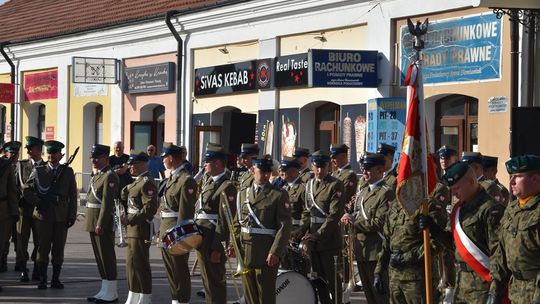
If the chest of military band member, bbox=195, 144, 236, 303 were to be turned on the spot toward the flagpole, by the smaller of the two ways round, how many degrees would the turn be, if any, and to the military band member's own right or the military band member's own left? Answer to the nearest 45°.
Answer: approximately 90° to the military band member's own left

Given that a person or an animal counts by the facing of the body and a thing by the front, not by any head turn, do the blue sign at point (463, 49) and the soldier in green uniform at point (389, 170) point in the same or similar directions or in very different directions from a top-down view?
same or similar directions

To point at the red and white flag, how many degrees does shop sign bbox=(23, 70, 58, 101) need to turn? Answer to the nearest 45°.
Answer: approximately 45° to its left

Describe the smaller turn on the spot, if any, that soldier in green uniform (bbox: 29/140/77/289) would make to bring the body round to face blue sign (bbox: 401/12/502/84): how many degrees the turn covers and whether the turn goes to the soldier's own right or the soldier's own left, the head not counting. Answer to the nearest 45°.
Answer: approximately 90° to the soldier's own left

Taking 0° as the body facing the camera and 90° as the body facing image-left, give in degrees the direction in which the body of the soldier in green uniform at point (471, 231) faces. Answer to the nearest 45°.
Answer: approximately 45°

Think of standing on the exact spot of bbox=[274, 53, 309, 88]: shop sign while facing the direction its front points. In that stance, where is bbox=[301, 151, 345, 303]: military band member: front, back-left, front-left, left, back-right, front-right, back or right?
front-left

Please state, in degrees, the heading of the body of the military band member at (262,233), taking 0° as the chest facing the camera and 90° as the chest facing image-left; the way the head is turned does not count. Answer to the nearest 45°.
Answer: approximately 45°

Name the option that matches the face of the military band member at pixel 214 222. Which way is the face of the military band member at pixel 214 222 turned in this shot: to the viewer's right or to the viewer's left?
to the viewer's left

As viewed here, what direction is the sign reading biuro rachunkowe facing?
toward the camera

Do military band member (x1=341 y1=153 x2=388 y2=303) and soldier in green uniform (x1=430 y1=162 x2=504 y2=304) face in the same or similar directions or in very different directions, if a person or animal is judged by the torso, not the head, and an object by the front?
same or similar directions

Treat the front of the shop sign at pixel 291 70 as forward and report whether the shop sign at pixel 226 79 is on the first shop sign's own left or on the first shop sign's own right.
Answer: on the first shop sign's own right

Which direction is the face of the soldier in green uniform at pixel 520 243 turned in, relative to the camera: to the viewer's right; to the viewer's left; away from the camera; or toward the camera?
to the viewer's left

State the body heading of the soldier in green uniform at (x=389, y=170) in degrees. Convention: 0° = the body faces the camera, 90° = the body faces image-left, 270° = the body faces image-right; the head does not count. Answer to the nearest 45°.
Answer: approximately 45°

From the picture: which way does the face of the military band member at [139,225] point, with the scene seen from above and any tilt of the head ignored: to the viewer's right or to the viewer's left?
to the viewer's left
